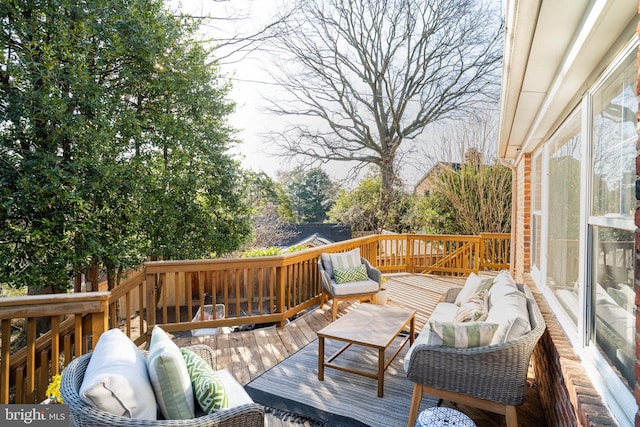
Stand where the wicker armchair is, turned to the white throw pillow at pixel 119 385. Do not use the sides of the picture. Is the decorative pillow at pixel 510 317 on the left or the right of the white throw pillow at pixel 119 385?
left

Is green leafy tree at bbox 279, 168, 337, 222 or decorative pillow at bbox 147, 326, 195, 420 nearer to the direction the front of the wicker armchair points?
the decorative pillow

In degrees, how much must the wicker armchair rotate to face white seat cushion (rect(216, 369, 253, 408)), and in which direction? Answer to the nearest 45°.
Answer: approximately 45° to its right

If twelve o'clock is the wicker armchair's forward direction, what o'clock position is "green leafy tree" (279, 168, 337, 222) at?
The green leafy tree is roughly at 7 o'clock from the wicker armchair.

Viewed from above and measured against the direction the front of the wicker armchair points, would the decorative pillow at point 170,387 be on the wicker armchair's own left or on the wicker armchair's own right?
on the wicker armchair's own right

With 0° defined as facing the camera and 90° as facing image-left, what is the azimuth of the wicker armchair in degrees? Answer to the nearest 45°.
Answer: approximately 315°

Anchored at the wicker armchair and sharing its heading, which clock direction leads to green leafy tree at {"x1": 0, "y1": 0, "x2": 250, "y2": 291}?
The green leafy tree is roughly at 4 o'clock from the wicker armchair.

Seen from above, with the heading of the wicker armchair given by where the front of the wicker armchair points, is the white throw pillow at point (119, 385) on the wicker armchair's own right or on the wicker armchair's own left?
on the wicker armchair's own right

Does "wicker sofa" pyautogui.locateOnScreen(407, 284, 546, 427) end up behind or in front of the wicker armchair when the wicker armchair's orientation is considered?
in front

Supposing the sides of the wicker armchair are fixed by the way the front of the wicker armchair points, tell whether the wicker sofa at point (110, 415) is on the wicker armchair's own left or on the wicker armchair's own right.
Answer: on the wicker armchair's own right

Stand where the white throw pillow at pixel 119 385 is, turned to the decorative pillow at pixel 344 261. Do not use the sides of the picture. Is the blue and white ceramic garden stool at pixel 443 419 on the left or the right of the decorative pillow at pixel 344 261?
right
